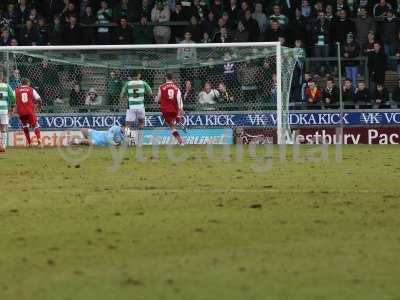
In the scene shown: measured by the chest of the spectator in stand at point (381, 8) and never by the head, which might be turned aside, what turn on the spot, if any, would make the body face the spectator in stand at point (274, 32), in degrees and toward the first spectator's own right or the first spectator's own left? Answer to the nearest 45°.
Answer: approximately 90° to the first spectator's own right

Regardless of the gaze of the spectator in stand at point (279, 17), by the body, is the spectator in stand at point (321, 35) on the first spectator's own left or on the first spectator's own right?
on the first spectator's own left

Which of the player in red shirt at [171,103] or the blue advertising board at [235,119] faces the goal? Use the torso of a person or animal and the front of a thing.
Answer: the player in red shirt

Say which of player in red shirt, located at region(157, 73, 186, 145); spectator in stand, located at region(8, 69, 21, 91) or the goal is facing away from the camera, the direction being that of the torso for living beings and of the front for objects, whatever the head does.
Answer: the player in red shirt

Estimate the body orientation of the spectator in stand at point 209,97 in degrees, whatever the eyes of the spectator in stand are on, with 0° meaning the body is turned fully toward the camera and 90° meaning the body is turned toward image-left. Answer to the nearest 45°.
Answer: approximately 0°

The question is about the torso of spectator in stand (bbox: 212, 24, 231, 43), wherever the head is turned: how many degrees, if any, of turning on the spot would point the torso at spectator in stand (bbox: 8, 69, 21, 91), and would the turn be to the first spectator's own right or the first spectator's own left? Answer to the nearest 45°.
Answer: approximately 90° to the first spectator's own right

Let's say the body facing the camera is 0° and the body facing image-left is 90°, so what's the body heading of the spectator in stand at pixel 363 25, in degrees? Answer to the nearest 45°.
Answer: approximately 0°
